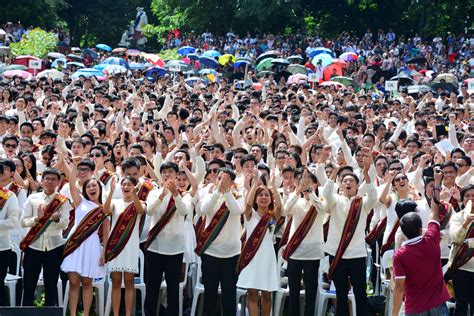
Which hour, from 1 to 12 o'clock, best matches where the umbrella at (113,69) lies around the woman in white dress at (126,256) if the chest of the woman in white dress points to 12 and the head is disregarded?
The umbrella is roughly at 6 o'clock from the woman in white dress.

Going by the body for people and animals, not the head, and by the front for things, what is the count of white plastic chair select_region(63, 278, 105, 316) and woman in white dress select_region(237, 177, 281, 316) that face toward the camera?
2

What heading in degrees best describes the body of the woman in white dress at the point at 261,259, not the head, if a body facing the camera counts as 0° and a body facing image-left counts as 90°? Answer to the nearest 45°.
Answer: approximately 0°

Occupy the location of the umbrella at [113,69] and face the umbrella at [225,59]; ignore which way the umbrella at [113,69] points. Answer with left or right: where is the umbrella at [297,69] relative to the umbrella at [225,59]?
right

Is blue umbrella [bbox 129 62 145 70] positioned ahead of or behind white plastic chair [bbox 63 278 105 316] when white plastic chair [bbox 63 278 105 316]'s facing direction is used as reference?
behind

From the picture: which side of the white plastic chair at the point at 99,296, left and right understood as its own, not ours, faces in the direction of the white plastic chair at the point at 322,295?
left

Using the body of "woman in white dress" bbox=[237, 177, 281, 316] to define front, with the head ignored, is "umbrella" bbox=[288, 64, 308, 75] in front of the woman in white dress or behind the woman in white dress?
behind

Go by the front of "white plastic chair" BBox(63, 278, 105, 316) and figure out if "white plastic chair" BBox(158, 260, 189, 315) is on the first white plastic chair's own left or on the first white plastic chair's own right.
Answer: on the first white plastic chair's own left

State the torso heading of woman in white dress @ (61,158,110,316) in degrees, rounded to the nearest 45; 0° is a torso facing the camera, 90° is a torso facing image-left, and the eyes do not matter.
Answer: approximately 0°
